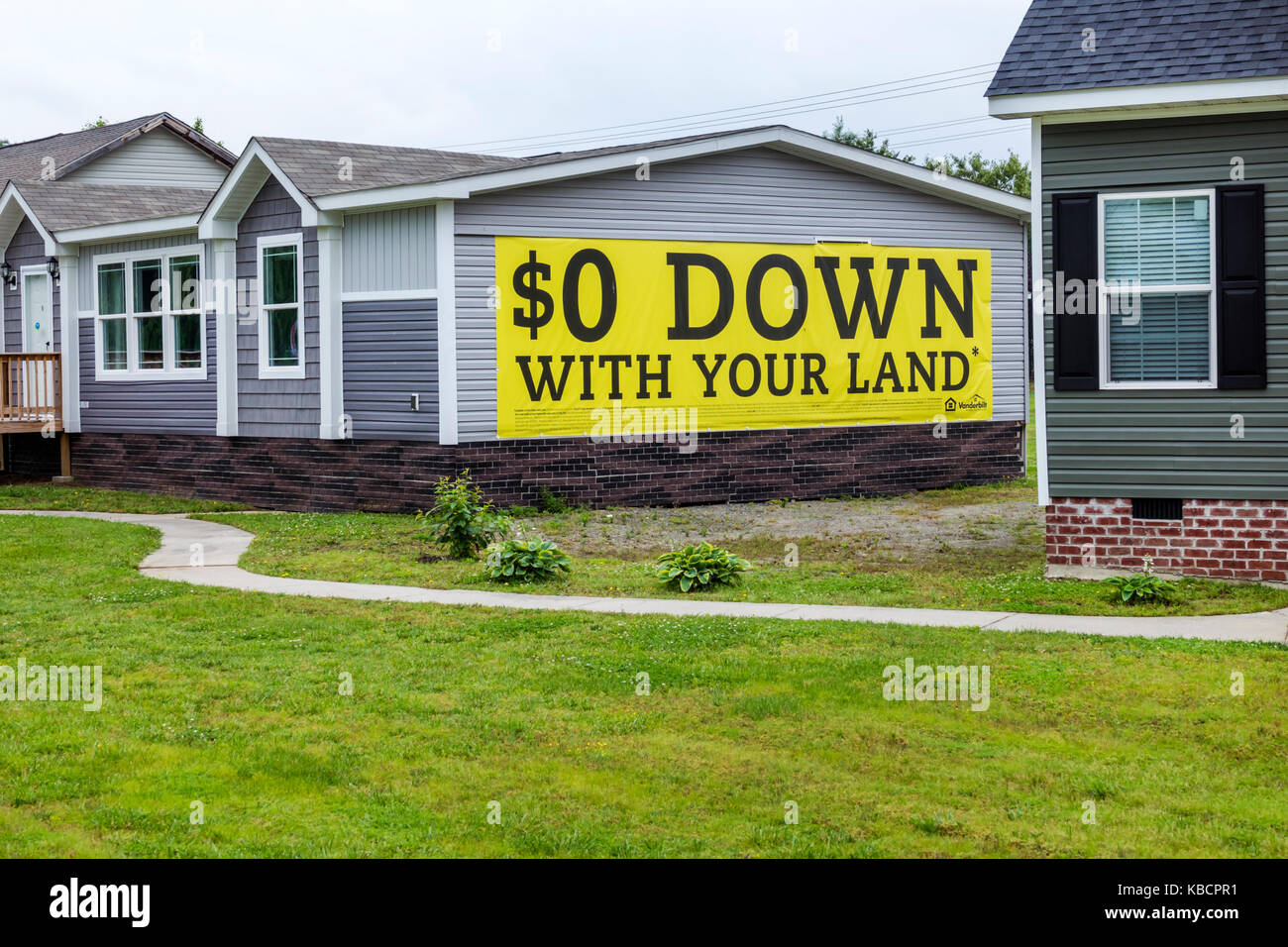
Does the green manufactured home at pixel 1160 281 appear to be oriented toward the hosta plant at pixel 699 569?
no

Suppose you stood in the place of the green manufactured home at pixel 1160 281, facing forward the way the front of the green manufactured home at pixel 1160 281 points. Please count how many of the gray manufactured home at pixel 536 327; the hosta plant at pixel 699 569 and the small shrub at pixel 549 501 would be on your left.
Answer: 0

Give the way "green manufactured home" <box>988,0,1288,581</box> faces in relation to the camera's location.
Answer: facing the viewer

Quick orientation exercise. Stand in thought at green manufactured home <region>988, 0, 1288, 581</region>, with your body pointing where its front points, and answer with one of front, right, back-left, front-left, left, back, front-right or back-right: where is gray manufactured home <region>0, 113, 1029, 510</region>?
back-right

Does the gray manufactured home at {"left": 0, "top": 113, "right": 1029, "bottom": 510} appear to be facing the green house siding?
no

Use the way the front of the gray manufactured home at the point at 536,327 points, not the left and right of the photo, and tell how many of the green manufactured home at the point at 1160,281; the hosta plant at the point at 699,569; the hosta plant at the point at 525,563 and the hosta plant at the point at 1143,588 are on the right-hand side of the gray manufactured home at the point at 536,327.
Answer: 0

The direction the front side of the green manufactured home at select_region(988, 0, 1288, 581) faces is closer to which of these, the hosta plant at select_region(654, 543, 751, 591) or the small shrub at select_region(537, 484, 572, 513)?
the hosta plant

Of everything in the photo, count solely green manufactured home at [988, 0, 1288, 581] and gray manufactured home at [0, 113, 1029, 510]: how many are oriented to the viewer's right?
0

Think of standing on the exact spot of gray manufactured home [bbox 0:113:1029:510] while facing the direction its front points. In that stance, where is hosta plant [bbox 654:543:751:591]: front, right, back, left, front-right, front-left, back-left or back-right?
front-left

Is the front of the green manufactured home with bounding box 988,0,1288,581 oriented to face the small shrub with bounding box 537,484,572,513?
no

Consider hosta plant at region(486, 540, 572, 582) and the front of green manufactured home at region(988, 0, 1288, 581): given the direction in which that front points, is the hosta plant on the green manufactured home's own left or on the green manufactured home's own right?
on the green manufactured home's own right

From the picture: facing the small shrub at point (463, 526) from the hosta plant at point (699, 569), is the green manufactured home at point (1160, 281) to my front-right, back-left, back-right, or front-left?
back-right

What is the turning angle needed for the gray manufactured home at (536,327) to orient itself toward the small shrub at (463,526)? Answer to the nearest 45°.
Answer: approximately 45° to its left

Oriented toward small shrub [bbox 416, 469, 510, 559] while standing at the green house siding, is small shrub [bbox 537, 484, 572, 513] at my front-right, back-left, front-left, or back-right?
front-right

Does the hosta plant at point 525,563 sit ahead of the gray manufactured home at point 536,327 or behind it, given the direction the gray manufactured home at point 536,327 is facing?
ahead
